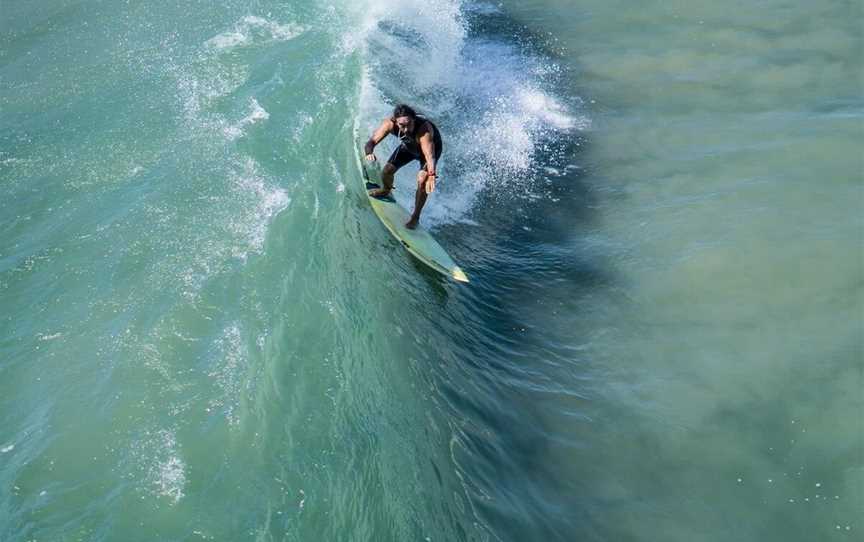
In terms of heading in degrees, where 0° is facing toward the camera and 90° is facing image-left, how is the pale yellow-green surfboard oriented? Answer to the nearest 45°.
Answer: approximately 315°
